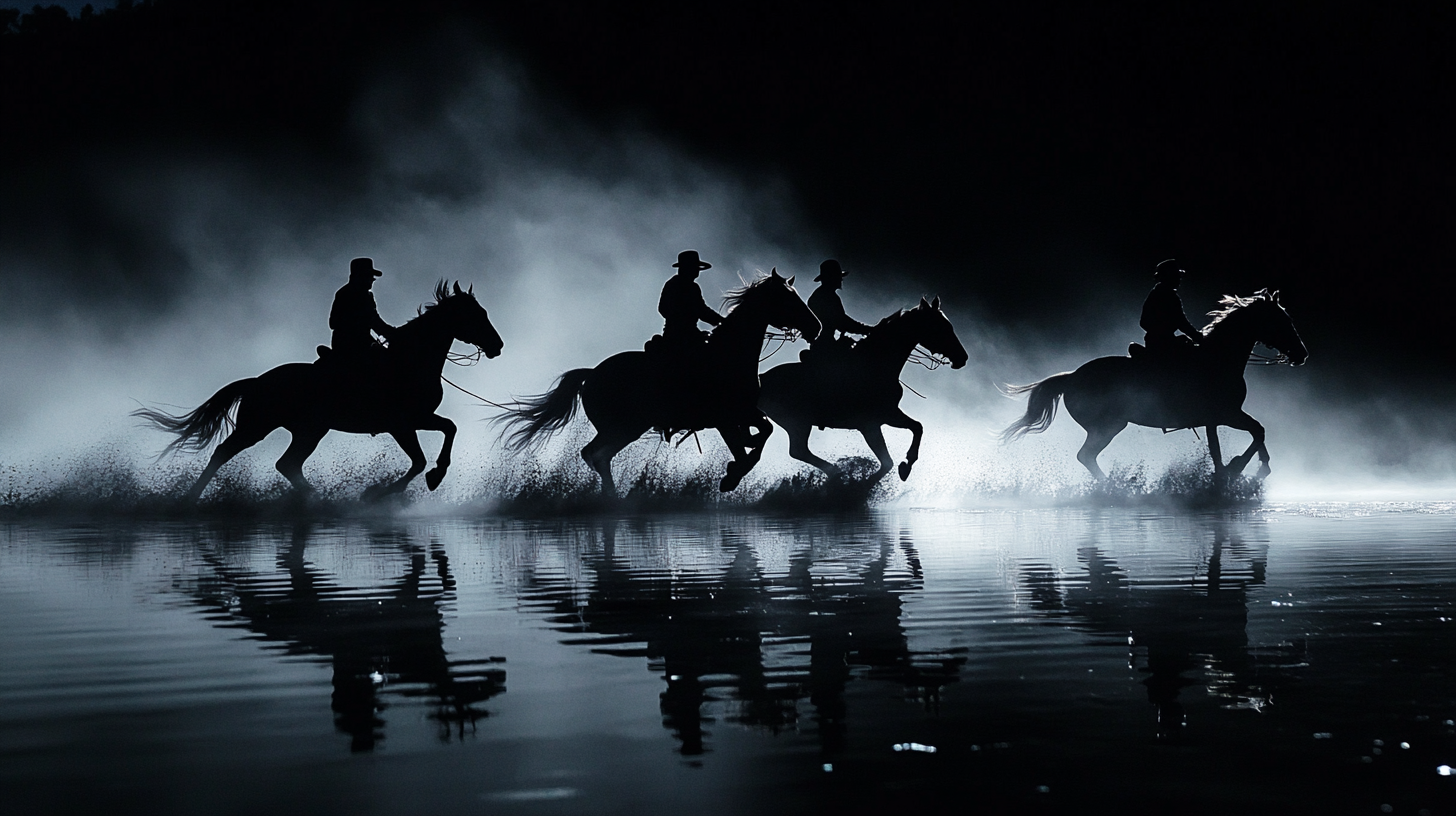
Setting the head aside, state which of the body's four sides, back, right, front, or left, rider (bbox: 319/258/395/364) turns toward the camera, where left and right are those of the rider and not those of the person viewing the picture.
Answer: right

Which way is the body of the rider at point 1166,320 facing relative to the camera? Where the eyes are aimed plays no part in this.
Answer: to the viewer's right

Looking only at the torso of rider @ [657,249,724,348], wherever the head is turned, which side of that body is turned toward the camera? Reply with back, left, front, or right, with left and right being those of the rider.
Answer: right

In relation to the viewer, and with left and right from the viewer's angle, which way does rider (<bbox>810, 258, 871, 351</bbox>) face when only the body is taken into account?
facing to the right of the viewer

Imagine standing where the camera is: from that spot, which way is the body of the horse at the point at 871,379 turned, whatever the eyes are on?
to the viewer's right

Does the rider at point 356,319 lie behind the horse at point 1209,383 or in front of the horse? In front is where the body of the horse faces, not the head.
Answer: behind

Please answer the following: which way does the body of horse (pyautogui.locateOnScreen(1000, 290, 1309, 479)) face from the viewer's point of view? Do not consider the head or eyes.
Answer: to the viewer's right

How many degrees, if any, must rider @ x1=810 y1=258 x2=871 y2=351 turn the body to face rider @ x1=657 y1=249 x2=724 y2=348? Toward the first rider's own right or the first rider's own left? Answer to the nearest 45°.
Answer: approximately 135° to the first rider's own right

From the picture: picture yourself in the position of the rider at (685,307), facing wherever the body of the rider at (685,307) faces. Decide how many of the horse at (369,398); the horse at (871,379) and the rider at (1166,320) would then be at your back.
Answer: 1

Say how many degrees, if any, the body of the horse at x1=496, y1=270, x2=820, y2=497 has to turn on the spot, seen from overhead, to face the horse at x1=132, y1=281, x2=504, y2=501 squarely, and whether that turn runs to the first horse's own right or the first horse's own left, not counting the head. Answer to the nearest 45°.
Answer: approximately 180°

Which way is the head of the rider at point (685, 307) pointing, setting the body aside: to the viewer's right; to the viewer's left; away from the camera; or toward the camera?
to the viewer's right

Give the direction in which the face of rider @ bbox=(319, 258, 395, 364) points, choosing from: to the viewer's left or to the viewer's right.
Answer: to the viewer's right

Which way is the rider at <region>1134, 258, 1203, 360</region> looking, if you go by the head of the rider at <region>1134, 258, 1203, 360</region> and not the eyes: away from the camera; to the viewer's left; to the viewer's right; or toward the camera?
to the viewer's right

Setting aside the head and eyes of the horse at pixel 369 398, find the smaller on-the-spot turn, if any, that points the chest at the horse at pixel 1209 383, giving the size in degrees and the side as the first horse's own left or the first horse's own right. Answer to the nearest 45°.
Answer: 0° — it already faces it

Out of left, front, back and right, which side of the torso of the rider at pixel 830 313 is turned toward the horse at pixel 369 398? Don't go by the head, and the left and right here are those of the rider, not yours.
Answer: back
